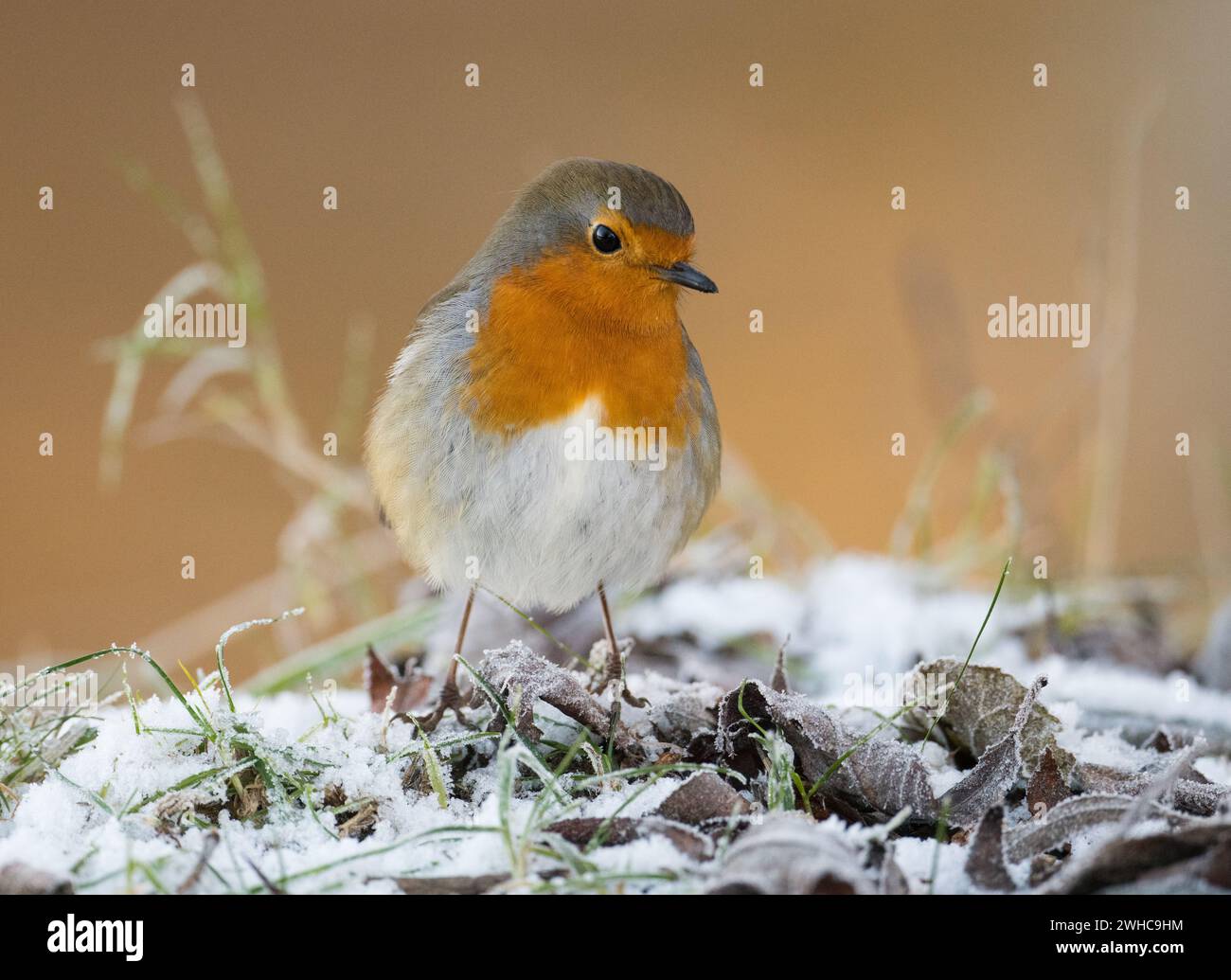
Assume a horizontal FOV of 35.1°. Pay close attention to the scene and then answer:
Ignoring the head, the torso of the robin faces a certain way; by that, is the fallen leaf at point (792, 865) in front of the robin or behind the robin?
in front

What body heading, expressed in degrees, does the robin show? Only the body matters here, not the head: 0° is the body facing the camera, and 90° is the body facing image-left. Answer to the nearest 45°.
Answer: approximately 315°

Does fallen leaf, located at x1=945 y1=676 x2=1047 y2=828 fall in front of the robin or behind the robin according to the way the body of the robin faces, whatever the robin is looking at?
in front

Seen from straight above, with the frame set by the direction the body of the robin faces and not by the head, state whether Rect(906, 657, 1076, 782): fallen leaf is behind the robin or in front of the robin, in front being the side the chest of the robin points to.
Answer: in front
